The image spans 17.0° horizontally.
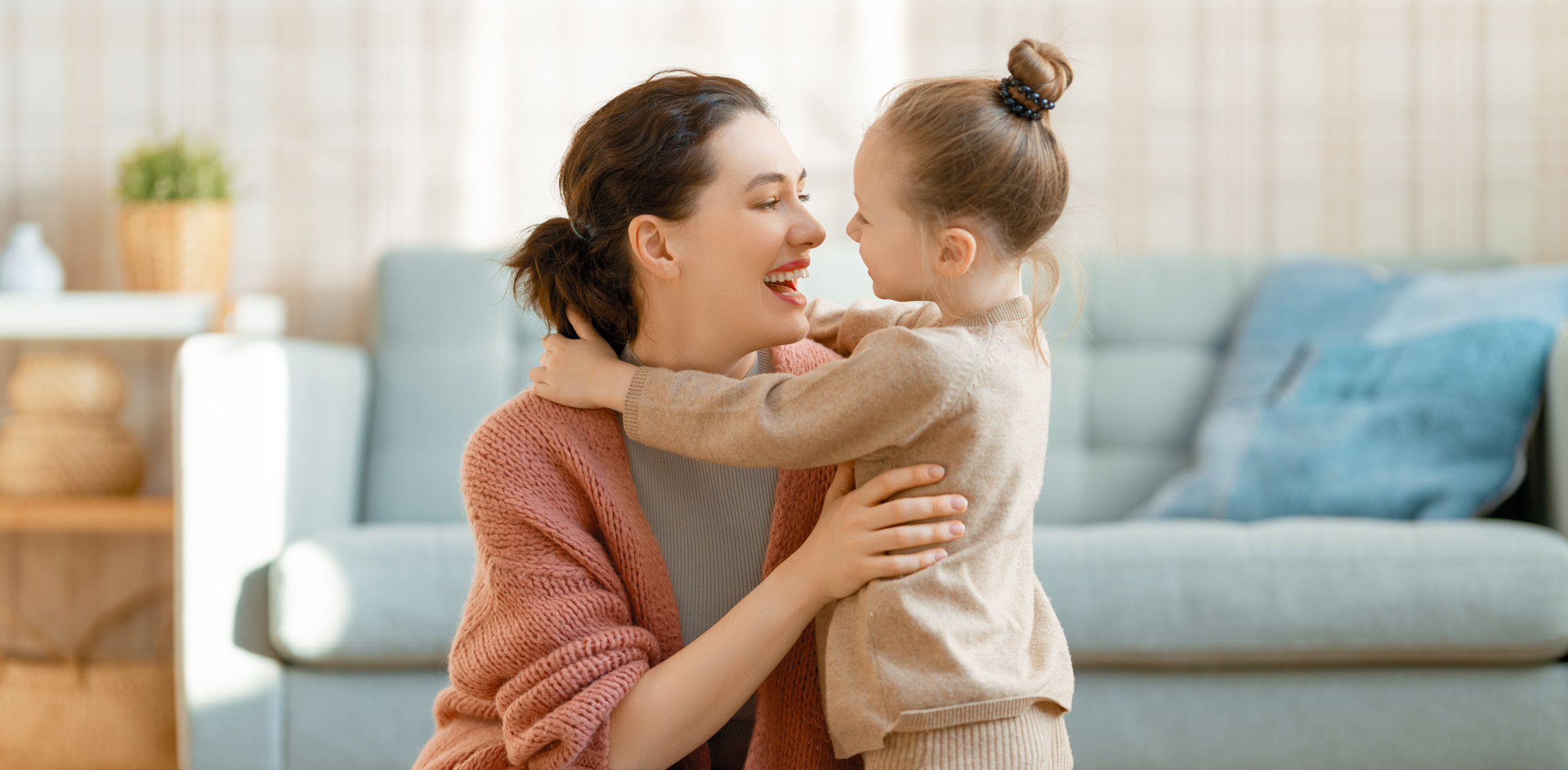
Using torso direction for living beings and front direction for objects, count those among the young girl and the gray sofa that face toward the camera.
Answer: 1

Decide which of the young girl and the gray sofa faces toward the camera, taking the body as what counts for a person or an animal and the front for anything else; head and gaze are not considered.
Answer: the gray sofa

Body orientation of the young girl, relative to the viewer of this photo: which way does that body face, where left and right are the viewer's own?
facing to the left of the viewer

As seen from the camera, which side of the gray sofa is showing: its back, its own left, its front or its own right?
front

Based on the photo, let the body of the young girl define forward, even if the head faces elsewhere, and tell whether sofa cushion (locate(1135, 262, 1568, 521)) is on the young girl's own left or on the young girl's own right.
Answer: on the young girl's own right

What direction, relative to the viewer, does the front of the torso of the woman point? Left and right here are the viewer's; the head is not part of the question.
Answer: facing the viewer and to the right of the viewer

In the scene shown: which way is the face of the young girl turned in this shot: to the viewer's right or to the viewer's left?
to the viewer's left

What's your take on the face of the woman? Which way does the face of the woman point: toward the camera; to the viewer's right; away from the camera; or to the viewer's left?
to the viewer's right
